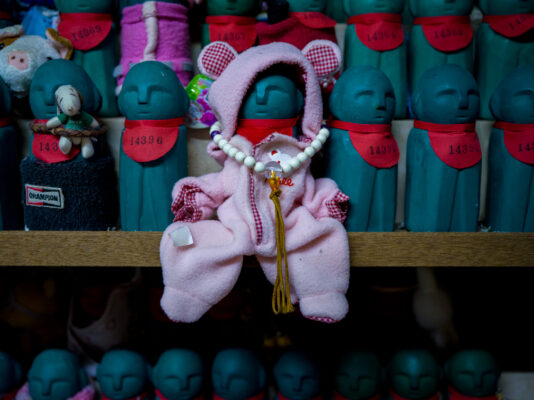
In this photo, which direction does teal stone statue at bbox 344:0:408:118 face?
toward the camera

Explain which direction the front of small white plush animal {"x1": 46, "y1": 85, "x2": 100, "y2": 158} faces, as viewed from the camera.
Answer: facing the viewer

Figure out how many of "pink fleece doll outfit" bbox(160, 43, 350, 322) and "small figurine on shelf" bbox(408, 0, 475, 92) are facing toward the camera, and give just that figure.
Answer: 2

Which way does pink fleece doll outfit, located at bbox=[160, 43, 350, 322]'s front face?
toward the camera

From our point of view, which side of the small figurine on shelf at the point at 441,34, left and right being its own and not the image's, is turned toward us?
front

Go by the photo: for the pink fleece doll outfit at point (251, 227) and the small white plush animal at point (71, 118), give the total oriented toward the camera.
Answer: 2
